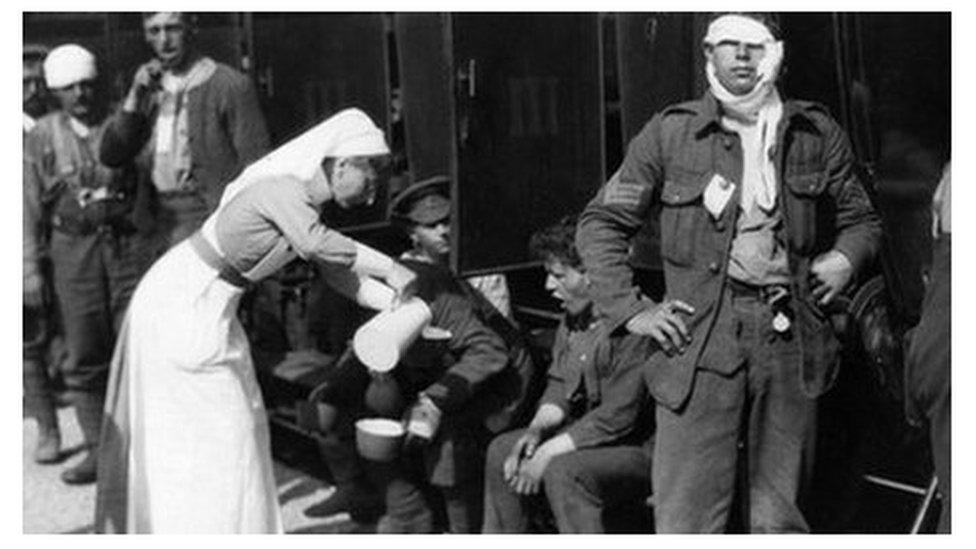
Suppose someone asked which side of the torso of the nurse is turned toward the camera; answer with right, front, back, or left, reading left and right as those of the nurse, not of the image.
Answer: right

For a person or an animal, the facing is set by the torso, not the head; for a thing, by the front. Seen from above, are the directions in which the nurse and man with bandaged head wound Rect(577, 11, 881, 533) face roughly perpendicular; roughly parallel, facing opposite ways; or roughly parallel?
roughly perpendicular

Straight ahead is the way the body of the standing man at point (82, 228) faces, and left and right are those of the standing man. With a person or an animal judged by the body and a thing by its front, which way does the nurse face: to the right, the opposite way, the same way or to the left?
to the left

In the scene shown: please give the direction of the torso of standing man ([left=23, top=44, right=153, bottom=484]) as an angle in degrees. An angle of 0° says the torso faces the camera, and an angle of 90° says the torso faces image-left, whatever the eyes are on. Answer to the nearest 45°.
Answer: approximately 0°

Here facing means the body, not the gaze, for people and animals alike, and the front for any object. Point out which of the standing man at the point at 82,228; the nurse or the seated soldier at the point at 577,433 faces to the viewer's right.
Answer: the nurse

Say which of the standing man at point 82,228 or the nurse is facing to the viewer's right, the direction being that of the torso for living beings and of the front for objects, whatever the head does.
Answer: the nurse

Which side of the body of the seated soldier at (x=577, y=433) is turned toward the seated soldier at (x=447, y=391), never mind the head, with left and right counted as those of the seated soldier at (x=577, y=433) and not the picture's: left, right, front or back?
right

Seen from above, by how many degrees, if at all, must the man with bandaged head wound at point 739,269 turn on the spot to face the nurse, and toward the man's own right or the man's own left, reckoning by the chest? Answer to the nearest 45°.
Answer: approximately 90° to the man's own right

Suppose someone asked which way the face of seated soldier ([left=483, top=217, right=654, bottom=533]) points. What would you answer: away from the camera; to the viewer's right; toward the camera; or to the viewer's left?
to the viewer's left
